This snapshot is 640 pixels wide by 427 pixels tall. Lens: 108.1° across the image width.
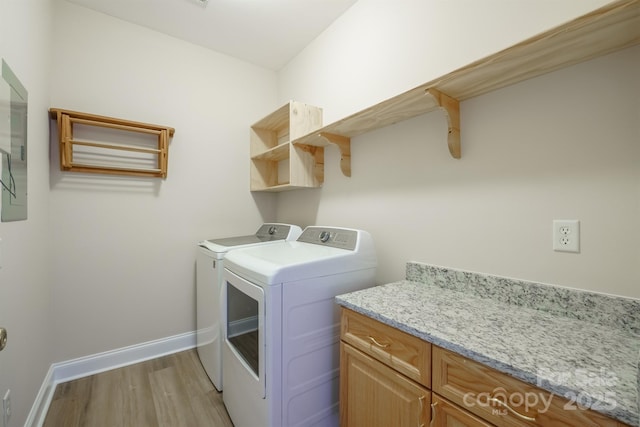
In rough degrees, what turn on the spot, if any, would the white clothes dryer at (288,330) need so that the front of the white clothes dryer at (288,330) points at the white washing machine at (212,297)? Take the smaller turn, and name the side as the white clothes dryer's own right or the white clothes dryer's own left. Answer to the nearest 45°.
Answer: approximately 90° to the white clothes dryer's own right

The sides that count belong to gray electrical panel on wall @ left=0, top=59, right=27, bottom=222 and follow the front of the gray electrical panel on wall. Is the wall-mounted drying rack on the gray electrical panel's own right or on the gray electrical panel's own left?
on the gray electrical panel's own left

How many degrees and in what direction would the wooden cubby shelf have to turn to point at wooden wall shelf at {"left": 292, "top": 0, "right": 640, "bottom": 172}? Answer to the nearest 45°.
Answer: approximately 90° to its left

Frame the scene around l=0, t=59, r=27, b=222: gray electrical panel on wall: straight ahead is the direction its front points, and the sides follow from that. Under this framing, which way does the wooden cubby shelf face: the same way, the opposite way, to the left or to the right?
the opposite way

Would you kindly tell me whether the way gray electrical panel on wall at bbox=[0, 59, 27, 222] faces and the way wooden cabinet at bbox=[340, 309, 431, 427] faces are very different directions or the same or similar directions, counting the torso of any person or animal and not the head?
very different directions

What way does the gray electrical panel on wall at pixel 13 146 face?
to the viewer's right

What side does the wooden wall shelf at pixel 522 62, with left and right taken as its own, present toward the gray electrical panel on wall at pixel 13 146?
front

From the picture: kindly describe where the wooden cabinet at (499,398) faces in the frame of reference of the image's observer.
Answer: facing the viewer and to the left of the viewer

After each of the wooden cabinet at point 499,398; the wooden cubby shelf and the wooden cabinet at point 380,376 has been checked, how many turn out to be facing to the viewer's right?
0

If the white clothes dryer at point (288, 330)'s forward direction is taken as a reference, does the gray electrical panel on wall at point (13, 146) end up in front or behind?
in front

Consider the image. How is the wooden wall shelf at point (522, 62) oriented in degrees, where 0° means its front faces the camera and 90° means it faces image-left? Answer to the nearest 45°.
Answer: approximately 45°
